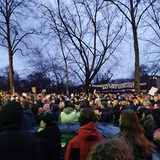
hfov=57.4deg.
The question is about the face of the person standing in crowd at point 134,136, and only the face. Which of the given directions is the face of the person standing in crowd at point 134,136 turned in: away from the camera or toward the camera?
away from the camera

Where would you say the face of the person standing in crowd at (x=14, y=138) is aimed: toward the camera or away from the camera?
away from the camera

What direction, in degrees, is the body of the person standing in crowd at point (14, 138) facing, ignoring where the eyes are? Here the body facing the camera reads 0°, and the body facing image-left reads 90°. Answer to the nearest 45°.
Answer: approximately 180°

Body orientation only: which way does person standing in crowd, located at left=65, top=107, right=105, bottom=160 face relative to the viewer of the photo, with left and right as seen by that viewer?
facing away from the viewer

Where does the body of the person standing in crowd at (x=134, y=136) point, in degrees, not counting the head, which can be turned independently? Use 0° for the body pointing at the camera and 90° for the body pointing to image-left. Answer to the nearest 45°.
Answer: approximately 135°

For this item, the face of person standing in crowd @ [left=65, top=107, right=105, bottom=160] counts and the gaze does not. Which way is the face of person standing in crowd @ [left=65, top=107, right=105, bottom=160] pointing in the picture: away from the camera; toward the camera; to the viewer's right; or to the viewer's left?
away from the camera

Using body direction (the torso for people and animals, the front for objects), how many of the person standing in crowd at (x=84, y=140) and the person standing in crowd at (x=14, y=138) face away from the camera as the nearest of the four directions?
2

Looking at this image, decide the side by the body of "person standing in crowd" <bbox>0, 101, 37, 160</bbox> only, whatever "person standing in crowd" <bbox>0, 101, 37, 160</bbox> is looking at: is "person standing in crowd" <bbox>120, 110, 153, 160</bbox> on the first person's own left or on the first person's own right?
on the first person's own right

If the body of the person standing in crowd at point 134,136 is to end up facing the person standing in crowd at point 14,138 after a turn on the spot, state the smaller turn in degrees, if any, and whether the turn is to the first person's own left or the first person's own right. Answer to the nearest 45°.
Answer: approximately 90° to the first person's own left
